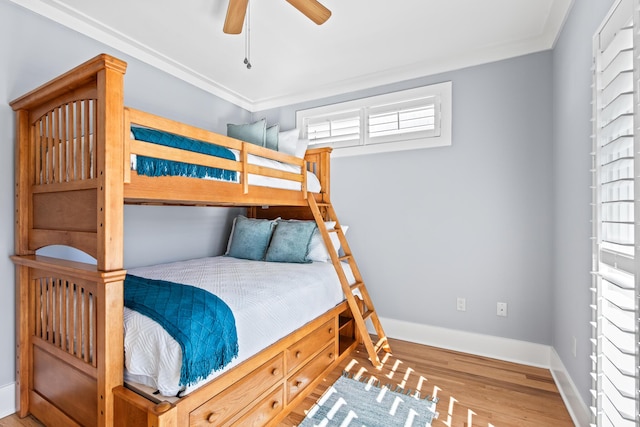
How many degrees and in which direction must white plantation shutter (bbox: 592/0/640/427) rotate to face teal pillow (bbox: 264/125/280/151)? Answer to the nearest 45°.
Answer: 0° — it already faces it

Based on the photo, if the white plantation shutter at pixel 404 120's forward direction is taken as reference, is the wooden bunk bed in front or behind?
in front

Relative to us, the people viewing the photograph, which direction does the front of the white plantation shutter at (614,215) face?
facing to the left of the viewer

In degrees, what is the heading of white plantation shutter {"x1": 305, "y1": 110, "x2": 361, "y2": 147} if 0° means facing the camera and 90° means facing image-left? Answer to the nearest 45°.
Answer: approximately 45°

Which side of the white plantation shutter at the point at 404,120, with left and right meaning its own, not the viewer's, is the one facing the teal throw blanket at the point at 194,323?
front

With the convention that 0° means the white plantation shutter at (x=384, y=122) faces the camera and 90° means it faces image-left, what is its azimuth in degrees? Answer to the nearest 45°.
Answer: approximately 45°

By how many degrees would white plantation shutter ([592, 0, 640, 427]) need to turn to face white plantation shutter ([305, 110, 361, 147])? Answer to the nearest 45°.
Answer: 0° — it already faces it

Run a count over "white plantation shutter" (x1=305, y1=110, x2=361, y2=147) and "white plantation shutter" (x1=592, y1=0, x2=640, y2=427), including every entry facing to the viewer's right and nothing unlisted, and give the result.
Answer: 0

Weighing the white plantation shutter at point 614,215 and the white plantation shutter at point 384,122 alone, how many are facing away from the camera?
0

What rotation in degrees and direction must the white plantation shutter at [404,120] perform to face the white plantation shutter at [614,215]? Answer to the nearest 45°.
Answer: approximately 90° to its left

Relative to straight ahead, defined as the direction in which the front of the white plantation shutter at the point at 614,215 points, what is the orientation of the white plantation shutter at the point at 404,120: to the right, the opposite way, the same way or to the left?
to the left

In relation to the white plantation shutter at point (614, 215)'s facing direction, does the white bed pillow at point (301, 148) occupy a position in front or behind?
in front
